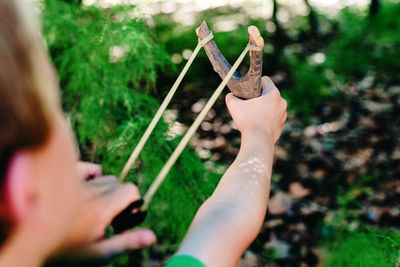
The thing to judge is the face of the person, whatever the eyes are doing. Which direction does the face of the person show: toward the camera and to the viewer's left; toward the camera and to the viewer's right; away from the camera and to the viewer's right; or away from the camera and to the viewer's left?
away from the camera and to the viewer's right

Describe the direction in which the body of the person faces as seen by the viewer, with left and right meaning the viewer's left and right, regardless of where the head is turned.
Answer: facing away from the viewer and to the right of the viewer
